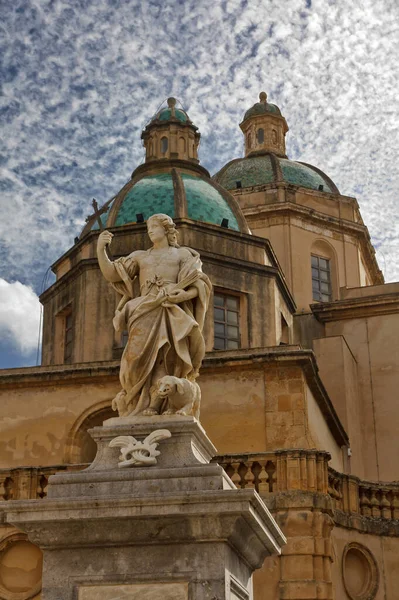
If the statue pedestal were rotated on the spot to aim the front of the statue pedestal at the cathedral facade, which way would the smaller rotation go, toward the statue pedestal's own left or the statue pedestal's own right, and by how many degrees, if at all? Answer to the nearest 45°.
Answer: approximately 180°

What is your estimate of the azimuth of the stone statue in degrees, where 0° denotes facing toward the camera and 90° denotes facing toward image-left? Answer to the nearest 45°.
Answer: approximately 0°

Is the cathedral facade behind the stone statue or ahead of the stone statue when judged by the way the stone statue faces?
behind
